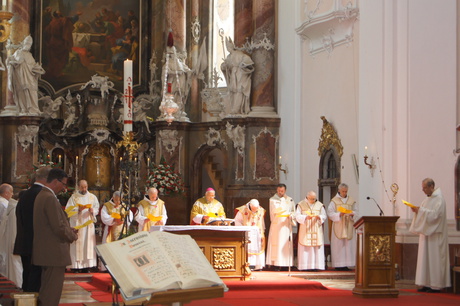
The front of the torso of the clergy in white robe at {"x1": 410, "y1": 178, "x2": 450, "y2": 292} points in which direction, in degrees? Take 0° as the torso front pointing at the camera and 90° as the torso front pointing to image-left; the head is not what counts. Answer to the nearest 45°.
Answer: approximately 90°

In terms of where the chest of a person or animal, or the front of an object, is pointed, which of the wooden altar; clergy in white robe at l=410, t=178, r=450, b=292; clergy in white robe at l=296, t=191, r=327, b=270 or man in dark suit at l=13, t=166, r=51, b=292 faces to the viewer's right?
the man in dark suit

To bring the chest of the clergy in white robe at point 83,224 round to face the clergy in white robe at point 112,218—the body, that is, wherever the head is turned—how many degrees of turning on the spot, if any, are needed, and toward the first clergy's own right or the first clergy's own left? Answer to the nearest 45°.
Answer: approximately 45° to the first clergy's own left

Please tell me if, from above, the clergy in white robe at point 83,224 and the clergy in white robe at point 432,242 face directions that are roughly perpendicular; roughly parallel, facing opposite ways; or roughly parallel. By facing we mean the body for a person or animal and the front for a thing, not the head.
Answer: roughly perpendicular

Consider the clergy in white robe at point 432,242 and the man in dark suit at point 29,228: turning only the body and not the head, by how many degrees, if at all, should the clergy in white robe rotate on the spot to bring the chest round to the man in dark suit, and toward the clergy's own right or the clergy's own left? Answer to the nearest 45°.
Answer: approximately 45° to the clergy's own left

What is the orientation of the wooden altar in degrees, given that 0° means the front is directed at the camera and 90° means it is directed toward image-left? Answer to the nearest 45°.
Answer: approximately 0°

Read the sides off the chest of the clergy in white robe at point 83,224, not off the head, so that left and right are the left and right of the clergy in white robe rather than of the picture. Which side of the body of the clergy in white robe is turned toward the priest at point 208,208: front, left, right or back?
left

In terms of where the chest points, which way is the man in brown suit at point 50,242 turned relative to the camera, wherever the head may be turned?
to the viewer's right
